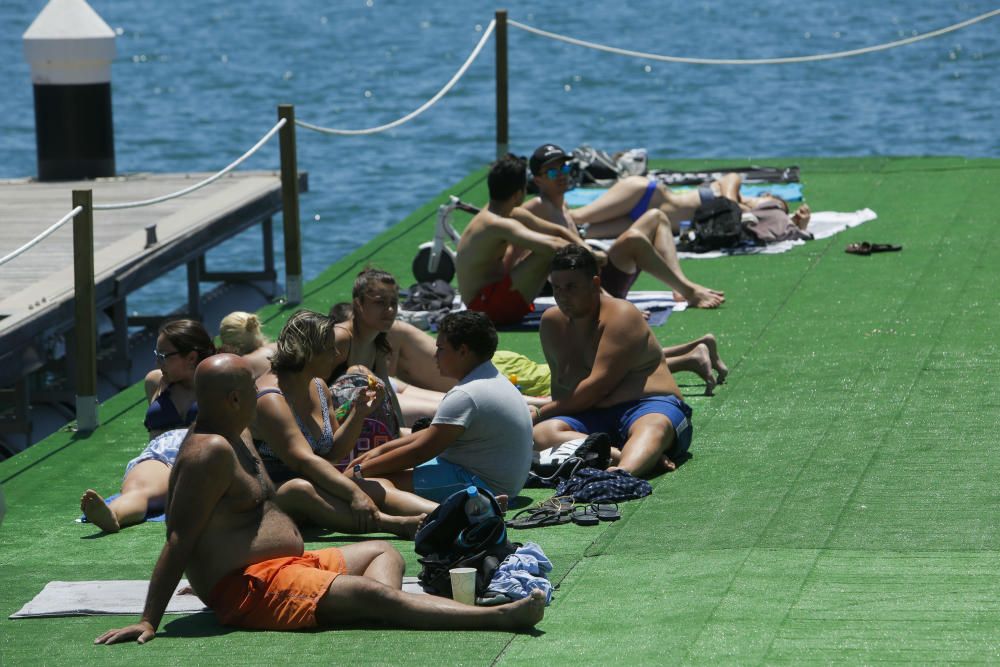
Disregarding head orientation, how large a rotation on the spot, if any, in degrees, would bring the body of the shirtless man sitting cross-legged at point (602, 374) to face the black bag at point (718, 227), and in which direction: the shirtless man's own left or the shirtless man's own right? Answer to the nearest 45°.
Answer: approximately 135° to the shirtless man's own right

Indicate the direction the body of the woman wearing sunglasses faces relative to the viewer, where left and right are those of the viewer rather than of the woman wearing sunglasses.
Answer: facing the viewer and to the left of the viewer

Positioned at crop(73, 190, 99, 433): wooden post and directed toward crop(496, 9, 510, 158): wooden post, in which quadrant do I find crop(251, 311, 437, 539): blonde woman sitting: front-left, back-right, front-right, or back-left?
back-right

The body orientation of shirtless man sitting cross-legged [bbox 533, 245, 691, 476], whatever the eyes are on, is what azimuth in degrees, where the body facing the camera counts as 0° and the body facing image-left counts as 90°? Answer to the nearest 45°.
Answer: approximately 45°

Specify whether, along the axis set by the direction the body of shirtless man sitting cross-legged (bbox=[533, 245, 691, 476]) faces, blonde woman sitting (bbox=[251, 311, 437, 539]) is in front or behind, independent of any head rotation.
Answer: in front

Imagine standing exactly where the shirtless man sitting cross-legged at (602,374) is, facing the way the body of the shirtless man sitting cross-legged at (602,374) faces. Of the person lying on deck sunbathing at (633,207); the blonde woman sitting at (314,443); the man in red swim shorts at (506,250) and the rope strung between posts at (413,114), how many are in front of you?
1

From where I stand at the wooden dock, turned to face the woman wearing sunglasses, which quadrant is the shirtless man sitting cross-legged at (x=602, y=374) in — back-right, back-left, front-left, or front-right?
front-left

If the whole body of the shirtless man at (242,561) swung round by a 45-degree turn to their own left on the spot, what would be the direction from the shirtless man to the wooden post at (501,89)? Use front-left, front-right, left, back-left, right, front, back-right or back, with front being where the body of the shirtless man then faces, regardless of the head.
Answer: front-left

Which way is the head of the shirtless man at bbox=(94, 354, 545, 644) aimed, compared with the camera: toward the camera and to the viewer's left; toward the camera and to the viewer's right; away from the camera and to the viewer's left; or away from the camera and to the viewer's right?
away from the camera and to the viewer's right

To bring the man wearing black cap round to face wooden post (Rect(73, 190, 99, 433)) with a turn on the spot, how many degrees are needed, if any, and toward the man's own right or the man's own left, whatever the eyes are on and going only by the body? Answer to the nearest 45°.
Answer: approximately 90° to the man's own right

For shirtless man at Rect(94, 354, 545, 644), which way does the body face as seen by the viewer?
to the viewer's right

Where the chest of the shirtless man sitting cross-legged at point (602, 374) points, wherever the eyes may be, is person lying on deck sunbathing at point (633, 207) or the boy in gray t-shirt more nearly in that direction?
the boy in gray t-shirt

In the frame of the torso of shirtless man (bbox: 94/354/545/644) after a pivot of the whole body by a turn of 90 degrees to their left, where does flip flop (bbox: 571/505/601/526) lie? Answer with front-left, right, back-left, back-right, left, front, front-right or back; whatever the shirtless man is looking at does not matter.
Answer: front-right

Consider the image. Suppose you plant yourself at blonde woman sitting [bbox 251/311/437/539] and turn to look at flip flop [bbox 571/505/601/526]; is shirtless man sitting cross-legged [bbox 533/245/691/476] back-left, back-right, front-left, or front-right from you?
front-left

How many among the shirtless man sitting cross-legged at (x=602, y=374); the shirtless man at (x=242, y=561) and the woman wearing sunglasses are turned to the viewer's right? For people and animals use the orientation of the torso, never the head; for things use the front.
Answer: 1
